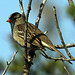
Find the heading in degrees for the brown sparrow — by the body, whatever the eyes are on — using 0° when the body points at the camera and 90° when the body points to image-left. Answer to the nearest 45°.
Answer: approximately 90°
